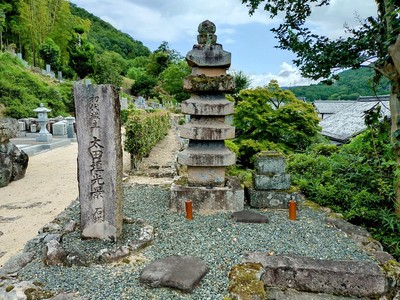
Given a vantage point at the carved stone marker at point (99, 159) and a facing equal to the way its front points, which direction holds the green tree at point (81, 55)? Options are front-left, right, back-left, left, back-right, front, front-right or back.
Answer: back

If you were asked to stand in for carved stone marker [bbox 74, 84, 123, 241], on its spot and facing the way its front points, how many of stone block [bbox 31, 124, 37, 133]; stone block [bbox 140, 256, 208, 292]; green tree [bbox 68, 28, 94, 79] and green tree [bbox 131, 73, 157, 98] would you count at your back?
3

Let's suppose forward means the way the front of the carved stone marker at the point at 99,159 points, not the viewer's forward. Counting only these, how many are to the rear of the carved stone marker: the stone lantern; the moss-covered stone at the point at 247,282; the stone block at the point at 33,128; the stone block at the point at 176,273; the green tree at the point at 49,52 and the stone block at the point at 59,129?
4

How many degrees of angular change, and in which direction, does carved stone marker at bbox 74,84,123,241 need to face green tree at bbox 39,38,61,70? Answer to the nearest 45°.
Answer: approximately 180°

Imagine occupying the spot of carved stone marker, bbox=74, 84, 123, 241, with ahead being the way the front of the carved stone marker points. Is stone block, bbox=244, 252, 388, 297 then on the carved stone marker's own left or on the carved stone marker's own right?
on the carved stone marker's own left

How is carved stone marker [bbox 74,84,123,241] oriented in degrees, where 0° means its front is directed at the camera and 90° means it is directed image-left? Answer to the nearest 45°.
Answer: approximately 0°

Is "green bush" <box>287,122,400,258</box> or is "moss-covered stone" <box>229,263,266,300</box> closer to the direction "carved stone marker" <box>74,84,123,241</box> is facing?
the moss-covered stone

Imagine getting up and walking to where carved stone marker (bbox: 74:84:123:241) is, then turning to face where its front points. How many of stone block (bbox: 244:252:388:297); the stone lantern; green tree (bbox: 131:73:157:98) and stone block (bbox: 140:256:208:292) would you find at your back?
2

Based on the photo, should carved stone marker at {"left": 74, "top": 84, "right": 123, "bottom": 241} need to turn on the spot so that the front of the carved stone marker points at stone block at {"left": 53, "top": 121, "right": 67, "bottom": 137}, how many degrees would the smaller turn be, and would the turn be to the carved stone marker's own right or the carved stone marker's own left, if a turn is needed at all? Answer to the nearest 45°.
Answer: approximately 180°

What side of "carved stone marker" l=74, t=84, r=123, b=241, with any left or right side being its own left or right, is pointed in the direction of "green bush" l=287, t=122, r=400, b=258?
left

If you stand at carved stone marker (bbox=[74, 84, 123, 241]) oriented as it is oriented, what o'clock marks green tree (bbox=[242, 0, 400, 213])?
The green tree is roughly at 9 o'clock from the carved stone marker.

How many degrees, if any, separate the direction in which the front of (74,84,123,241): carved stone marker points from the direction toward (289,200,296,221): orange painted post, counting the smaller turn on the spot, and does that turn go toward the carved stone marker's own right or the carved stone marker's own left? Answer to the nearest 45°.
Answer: approximately 90° to the carved stone marker's own left

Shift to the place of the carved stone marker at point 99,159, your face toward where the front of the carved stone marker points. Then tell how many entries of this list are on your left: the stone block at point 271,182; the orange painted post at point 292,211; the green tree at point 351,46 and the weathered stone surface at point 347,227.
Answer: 4

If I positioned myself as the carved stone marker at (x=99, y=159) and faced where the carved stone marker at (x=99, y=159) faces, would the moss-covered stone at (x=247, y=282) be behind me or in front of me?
in front
